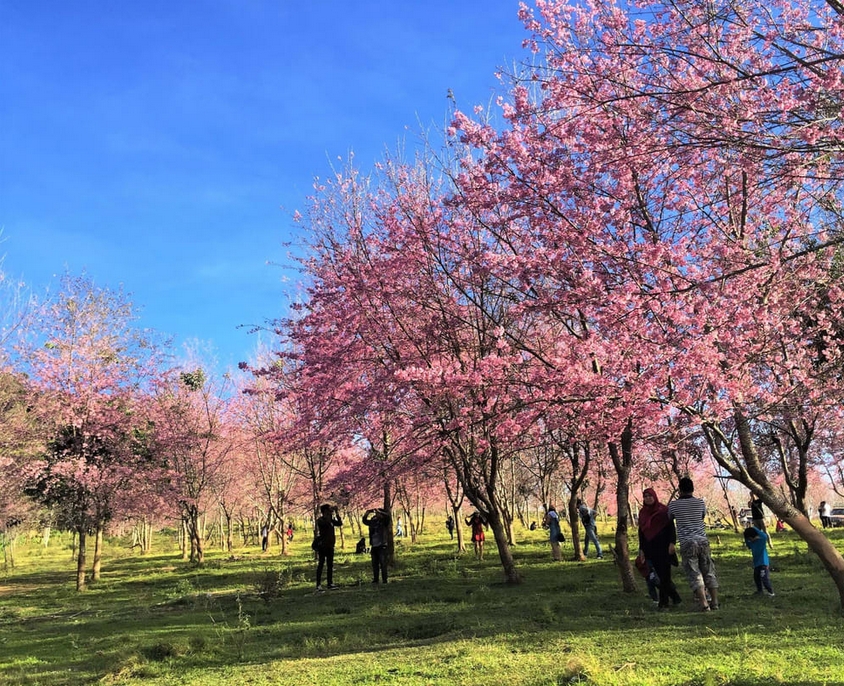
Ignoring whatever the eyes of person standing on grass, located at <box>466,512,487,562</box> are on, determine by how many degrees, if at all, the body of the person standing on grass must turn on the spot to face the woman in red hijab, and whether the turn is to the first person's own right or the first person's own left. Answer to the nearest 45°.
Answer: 0° — they already face them

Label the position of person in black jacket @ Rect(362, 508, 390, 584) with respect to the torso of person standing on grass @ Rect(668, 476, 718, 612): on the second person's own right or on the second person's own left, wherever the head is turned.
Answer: on the second person's own left

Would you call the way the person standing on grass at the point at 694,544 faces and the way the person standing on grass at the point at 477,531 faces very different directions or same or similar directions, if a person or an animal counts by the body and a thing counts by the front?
very different directions

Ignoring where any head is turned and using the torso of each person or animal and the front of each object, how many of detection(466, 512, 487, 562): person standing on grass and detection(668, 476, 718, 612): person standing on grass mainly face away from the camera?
1

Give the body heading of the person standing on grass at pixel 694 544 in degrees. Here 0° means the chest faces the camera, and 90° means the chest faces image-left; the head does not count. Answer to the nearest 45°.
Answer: approximately 180°

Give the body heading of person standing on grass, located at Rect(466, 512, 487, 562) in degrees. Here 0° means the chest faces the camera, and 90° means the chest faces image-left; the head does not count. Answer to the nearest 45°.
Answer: approximately 0°

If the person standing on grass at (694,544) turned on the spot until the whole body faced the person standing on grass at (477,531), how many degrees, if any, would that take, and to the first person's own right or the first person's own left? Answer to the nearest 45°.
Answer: approximately 45° to the first person's own left
